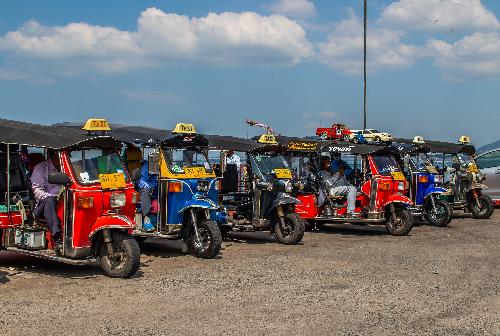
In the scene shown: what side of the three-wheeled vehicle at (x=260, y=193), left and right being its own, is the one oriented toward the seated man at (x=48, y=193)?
right

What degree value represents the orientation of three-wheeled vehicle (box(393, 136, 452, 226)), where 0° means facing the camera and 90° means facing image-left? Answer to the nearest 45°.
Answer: approximately 315°

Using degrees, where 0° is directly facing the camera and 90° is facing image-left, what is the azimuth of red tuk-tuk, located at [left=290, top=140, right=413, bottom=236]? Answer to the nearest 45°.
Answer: approximately 315°

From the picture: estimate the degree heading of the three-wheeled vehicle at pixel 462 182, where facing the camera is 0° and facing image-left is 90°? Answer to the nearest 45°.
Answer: approximately 315°

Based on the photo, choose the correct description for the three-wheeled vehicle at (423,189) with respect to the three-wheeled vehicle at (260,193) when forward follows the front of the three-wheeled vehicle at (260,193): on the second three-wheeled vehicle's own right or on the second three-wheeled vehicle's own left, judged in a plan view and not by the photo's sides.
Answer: on the second three-wheeled vehicle's own left

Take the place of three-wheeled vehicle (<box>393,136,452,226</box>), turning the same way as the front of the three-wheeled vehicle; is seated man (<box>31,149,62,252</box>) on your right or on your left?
on your right

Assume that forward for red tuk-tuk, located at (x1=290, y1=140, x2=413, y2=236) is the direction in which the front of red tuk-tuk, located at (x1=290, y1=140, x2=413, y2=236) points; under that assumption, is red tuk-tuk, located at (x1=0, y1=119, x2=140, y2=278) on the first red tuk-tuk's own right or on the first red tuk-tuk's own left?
on the first red tuk-tuk's own right

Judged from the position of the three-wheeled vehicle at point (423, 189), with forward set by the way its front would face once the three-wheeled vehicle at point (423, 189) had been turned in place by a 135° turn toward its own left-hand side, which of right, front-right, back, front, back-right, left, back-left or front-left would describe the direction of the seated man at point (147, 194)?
back-left

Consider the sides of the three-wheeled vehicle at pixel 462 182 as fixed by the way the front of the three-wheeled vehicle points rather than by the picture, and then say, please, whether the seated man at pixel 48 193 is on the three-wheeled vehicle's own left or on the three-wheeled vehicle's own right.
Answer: on the three-wheeled vehicle's own right

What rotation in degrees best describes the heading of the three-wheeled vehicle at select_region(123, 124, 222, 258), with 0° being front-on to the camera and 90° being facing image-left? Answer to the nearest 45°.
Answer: approximately 315°

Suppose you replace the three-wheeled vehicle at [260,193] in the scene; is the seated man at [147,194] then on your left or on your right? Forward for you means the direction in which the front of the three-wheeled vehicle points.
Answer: on your right
